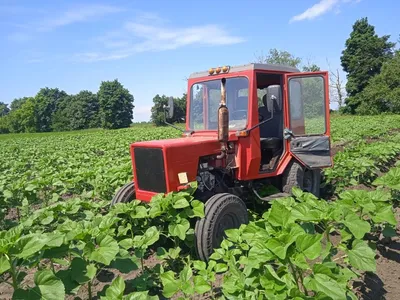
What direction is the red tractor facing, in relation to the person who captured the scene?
facing the viewer and to the left of the viewer

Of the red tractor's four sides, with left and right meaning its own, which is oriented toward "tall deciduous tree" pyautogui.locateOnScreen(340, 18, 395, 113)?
back

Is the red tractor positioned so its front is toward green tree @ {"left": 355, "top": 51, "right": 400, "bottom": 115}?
no
